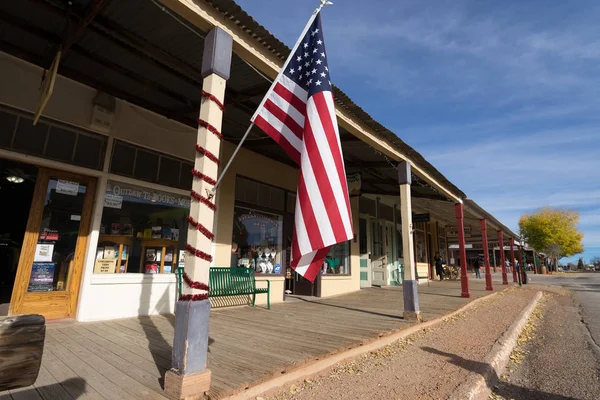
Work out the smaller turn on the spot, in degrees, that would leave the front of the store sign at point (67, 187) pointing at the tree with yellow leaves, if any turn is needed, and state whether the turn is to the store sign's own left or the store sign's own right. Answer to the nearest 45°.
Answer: approximately 45° to the store sign's own left

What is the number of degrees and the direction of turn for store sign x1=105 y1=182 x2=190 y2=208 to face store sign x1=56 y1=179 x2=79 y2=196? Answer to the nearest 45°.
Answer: approximately 135° to its right

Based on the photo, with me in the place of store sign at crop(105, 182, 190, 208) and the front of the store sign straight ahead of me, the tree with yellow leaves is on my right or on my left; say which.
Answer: on my left

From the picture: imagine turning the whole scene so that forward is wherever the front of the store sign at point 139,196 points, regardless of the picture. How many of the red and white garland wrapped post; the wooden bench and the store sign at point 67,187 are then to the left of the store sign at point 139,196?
0

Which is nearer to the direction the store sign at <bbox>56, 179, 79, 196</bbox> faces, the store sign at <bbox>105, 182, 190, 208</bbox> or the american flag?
the american flag

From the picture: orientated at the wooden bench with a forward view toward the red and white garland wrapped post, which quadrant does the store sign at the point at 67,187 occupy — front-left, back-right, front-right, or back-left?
front-left

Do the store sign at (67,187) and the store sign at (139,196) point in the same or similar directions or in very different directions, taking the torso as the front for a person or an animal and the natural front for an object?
same or similar directions

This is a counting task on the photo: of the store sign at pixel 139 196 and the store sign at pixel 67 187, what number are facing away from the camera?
0

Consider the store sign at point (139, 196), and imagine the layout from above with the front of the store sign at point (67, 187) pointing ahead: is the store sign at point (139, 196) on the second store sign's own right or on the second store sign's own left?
on the second store sign's own left

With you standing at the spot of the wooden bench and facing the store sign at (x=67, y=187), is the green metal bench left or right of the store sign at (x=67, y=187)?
right

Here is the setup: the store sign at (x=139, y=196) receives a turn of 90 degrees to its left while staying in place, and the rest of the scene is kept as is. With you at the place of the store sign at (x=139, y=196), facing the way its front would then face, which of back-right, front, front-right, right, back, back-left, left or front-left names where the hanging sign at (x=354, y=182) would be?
front-right

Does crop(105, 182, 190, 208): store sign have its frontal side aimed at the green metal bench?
no

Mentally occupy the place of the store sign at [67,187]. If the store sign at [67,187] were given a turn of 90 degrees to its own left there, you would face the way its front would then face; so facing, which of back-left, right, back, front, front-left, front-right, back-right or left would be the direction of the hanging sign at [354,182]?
front-right

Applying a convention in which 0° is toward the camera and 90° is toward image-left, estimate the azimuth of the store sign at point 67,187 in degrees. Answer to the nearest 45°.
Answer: approximately 315°

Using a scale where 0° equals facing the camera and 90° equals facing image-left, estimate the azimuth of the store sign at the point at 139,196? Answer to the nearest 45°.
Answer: approximately 315°
